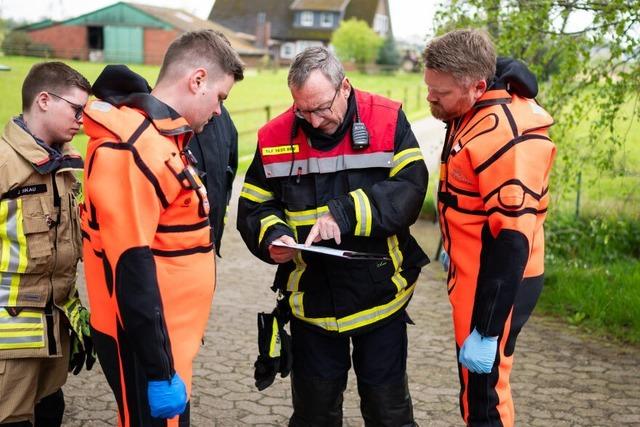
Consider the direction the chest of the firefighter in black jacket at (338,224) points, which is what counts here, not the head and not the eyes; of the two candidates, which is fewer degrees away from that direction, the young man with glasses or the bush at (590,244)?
the young man with glasses

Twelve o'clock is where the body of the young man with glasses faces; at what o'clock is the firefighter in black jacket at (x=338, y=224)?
The firefighter in black jacket is roughly at 11 o'clock from the young man with glasses.

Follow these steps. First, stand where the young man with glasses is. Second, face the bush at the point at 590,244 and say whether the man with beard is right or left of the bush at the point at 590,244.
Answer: right

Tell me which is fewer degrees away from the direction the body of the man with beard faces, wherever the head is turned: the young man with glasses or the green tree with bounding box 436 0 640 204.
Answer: the young man with glasses

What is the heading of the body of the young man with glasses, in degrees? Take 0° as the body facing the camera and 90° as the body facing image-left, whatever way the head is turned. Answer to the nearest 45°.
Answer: approximately 315°

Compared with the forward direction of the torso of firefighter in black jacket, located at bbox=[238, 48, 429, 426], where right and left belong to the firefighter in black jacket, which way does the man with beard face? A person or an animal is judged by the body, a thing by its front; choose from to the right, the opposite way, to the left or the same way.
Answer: to the right

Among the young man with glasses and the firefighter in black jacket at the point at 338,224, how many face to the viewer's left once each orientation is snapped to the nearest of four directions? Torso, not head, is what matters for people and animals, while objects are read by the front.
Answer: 0

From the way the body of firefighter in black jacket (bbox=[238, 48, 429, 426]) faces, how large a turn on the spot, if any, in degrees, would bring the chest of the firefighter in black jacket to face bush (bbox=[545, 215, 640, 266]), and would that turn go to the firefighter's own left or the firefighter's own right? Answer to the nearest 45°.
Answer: approximately 135° to the firefighter's own left

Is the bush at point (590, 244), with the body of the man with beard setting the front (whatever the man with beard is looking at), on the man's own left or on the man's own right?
on the man's own right

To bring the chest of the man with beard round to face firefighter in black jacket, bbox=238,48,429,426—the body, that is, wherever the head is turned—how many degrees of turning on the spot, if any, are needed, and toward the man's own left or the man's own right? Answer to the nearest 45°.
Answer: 0° — they already face them

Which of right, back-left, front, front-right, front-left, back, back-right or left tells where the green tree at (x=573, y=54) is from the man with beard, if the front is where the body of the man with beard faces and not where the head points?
right

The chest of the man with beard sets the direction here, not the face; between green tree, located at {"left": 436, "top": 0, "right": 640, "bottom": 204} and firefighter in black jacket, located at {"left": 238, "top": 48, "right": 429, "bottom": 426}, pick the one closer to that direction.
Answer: the firefighter in black jacket

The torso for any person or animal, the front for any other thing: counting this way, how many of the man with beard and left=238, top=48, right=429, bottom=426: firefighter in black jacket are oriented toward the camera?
1

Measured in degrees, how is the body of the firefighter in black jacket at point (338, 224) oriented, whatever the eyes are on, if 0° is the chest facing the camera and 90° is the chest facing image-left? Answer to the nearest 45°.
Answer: approximately 0°

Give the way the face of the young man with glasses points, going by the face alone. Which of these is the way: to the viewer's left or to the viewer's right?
to the viewer's right

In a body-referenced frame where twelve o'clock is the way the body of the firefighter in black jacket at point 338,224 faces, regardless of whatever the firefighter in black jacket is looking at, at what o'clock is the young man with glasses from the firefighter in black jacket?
The young man with glasses is roughly at 3 o'clock from the firefighter in black jacket.

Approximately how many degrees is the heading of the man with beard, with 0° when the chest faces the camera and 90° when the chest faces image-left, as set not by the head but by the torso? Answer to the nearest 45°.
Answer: approximately 90°

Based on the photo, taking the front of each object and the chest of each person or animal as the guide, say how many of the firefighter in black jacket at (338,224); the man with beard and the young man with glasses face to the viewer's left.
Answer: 1

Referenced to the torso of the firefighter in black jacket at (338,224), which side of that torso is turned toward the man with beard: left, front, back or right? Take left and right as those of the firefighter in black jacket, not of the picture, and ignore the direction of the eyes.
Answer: left
